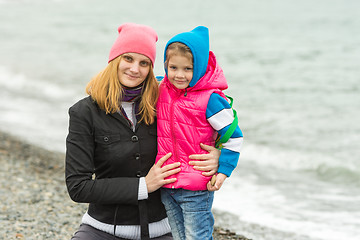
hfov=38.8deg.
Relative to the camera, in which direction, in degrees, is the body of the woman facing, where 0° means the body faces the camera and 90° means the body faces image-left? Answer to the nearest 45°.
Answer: approximately 315°

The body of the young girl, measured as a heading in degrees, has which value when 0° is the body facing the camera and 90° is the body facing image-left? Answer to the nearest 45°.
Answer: approximately 45°
